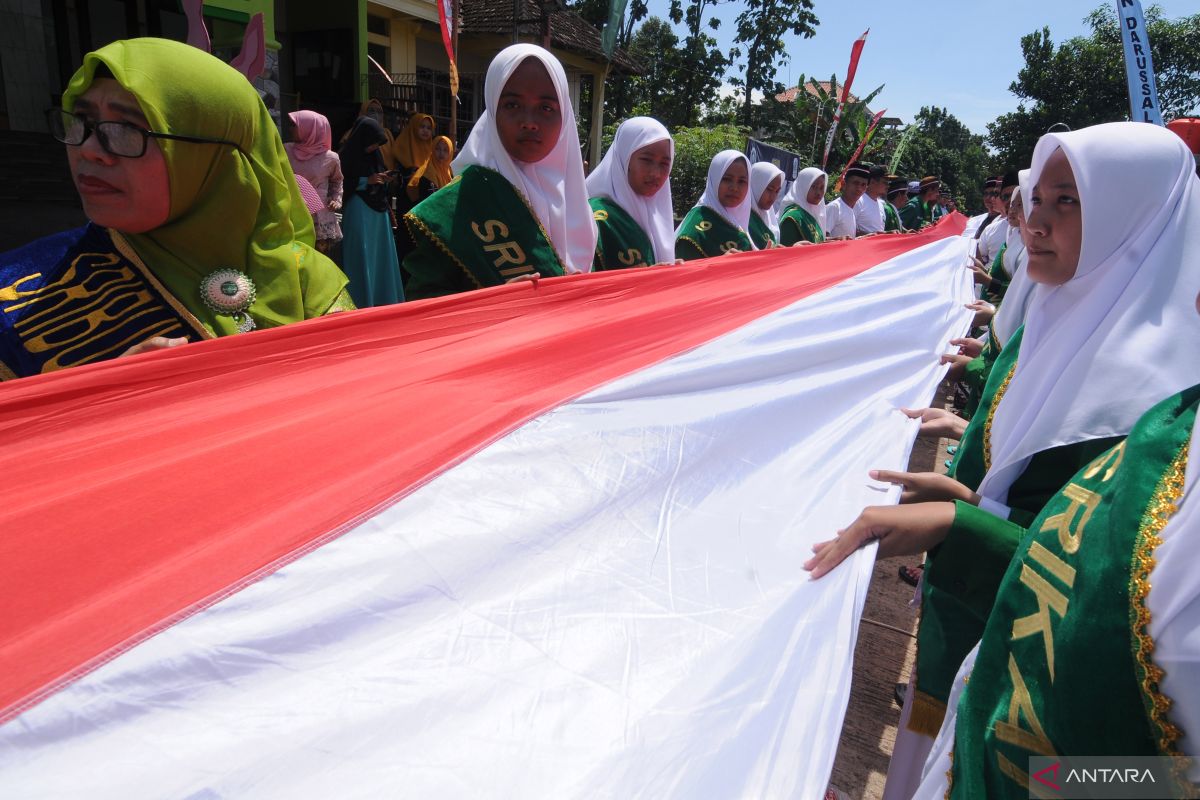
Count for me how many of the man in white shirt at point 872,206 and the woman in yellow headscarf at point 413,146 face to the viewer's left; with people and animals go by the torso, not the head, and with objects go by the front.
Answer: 0

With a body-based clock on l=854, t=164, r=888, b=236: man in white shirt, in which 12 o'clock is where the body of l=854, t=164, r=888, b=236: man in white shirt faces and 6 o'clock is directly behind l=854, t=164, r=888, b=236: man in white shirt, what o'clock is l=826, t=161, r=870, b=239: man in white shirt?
l=826, t=161, r=870, b=239: man in white shirt is roughly at 2 o'clock from l=854, t=164, r=888, b=236: man in white shirt.

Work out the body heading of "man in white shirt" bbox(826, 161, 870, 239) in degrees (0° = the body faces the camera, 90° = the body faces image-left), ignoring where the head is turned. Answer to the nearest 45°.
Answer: approximately 315°

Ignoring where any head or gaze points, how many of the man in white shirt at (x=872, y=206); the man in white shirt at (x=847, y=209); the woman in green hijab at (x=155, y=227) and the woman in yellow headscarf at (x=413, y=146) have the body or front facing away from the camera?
0

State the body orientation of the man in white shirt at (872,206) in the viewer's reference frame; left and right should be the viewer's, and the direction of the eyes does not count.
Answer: facing the viewer and to the right of the viewer

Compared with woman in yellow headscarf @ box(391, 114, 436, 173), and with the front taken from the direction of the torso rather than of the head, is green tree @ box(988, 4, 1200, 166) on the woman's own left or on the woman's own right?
on the woman's own left

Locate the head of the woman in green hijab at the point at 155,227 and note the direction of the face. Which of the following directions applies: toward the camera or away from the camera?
toward the camera

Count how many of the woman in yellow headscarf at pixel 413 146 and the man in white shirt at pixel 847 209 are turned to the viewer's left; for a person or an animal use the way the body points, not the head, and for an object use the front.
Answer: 0

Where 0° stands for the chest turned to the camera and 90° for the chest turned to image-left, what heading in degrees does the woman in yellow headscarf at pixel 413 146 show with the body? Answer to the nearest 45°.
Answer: approximately 315°

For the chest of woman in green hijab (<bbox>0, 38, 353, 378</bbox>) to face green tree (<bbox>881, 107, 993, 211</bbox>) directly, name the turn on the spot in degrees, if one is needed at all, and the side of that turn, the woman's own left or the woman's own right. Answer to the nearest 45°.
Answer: approximately 180°
